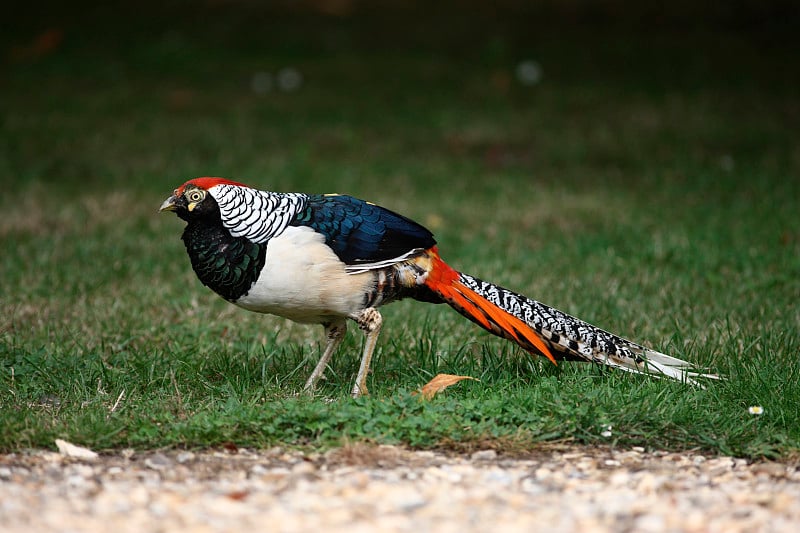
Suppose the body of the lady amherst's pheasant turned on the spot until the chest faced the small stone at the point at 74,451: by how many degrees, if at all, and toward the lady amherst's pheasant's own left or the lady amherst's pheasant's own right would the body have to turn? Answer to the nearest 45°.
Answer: approximately 45° to the lady amherst's pheasant's own left

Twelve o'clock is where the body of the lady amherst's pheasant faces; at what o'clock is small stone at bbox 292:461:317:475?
The small stone is roughly at 9 o'clock from the lady amherst's pheasant.

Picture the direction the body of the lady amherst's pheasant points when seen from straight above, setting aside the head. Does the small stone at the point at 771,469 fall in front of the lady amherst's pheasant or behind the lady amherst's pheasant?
behind

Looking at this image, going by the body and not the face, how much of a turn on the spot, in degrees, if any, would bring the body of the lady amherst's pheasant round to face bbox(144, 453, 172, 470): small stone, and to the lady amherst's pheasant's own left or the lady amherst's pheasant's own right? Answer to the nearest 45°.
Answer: approximately 45° to the lady amherst's pheasant's own left

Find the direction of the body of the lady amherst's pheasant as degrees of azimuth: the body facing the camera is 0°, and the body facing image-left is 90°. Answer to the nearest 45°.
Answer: approximately 90°
